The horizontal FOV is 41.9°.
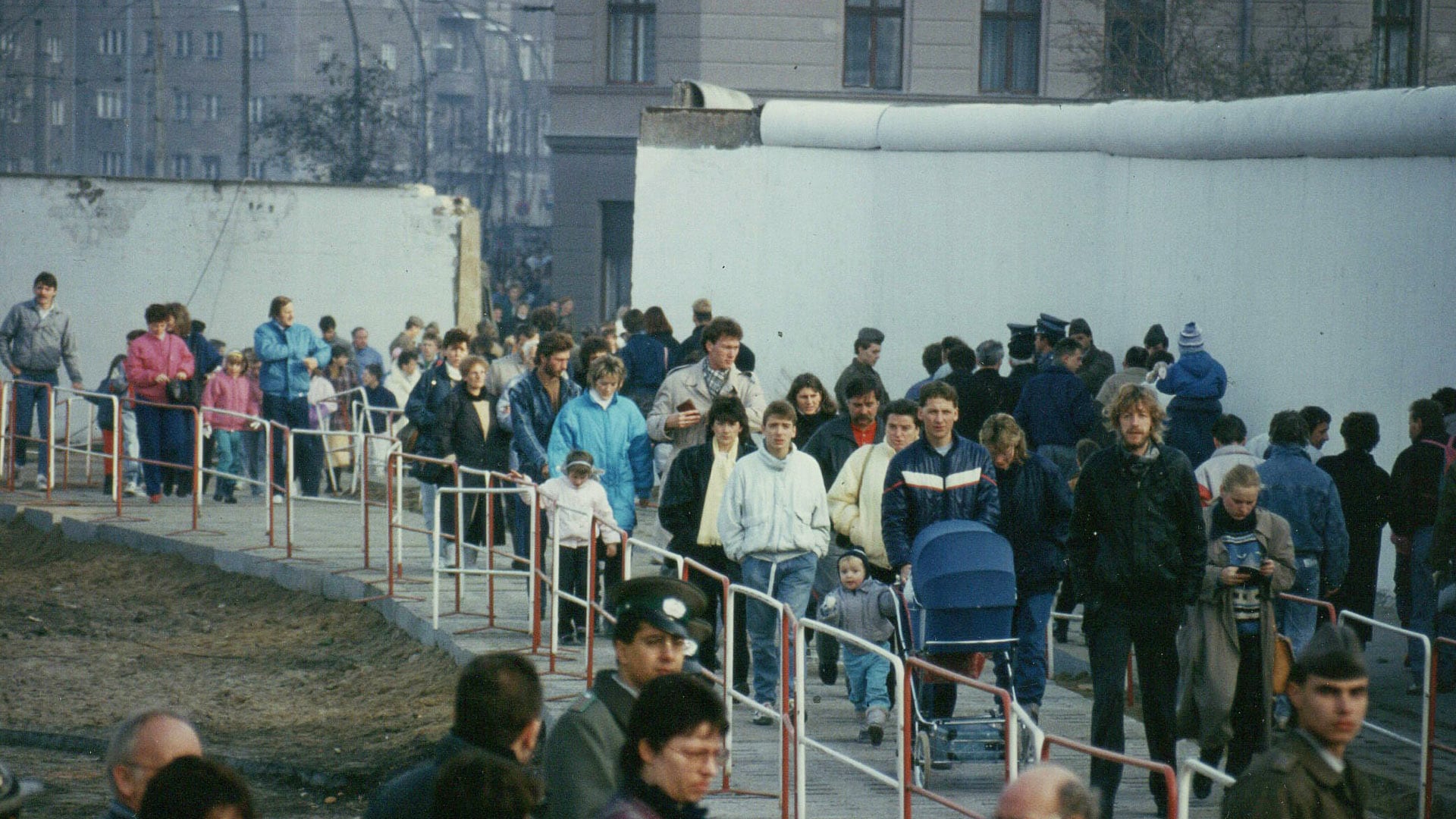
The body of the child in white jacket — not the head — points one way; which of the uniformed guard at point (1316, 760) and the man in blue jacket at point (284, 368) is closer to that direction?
the uniformed guard

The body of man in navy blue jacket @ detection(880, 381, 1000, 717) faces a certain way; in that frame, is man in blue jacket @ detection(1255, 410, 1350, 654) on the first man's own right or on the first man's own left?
on the first man's own left

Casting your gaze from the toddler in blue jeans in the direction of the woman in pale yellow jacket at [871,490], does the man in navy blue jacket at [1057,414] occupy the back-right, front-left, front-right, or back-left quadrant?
front-right

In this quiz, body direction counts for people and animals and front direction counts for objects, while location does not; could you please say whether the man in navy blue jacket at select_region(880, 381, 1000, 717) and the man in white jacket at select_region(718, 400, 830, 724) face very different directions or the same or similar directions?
same or similar directions

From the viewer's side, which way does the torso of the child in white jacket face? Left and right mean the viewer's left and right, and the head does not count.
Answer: facing the viewer

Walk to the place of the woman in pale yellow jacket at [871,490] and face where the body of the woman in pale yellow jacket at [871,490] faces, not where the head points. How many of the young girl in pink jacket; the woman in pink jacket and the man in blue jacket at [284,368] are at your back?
3

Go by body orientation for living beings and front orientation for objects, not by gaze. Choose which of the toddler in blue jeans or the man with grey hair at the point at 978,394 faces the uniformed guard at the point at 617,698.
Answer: the toddler in blue jeans

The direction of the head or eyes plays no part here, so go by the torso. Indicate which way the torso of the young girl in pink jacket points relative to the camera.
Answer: toward the camera

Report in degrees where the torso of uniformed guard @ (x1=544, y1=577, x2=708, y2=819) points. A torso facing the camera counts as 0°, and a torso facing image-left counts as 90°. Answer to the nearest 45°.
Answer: approximately 315°

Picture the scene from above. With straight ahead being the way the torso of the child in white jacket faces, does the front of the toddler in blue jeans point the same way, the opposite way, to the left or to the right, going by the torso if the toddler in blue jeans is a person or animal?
the same way

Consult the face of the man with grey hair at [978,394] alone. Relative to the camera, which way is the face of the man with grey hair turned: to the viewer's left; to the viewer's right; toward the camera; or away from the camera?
away from the camera

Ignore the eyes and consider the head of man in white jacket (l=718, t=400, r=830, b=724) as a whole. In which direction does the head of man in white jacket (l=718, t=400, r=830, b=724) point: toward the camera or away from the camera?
toward the camera

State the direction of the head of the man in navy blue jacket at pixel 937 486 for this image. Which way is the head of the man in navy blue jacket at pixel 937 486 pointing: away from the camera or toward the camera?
toward the camera

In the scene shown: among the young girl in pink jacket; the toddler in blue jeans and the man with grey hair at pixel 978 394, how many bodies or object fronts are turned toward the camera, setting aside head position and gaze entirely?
2
